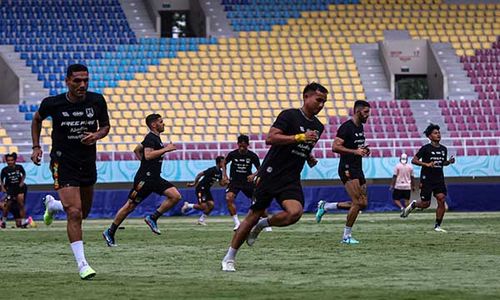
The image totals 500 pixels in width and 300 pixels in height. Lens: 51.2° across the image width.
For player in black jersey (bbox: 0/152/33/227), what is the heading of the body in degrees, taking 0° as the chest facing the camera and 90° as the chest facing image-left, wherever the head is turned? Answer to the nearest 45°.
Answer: approximately 0°

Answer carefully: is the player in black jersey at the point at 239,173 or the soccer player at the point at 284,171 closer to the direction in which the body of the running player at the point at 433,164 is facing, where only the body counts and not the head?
the soccer player
